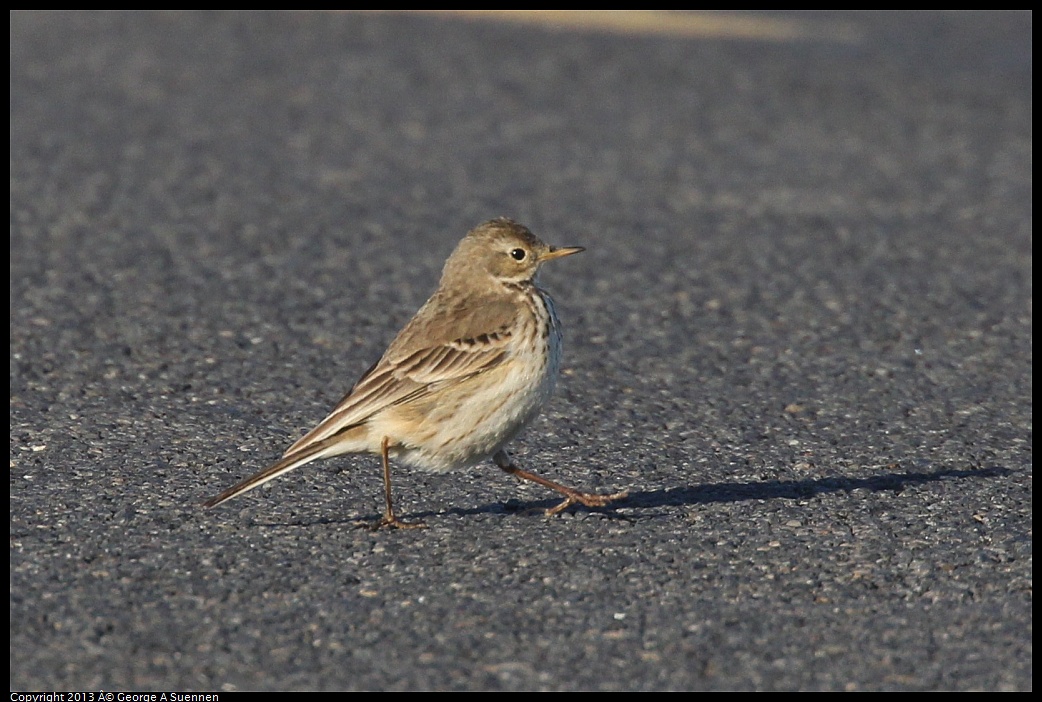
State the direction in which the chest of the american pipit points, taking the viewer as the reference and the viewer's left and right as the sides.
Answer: facing to the right of the viewer
